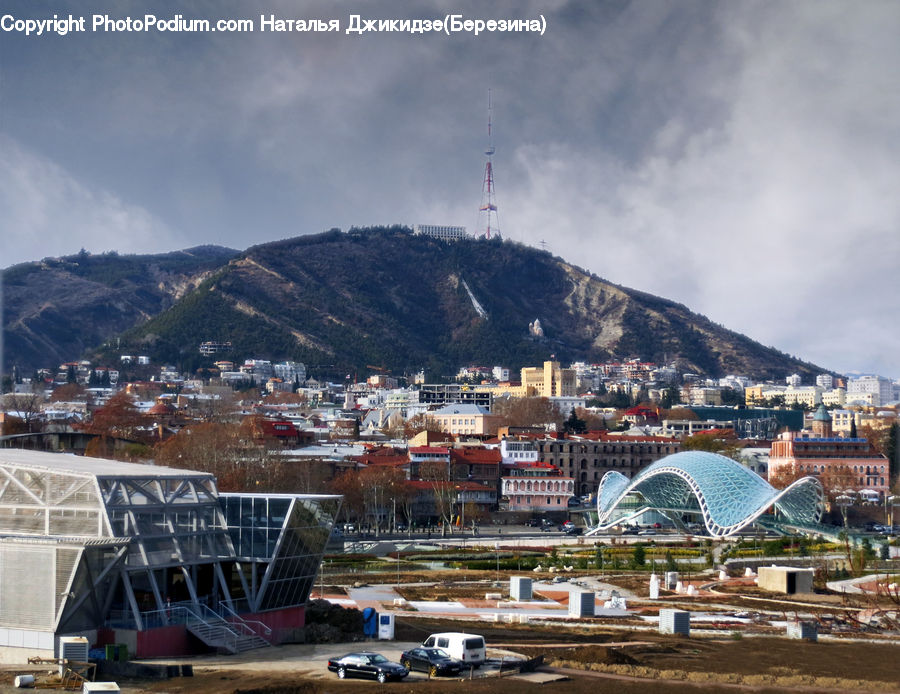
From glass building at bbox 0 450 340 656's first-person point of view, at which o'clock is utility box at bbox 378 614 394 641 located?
The utility box is roughly at 10 o'clock from the glass building.

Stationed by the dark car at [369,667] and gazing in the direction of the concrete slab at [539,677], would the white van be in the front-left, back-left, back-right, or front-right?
front-left

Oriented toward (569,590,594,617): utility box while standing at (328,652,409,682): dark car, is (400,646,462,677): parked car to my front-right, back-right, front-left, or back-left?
front-right

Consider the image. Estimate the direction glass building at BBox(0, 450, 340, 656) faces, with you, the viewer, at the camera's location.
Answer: facing the viewer and to the right of the viewer

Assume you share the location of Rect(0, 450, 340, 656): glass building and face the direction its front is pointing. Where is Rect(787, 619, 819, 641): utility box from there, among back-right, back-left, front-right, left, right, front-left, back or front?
front-left

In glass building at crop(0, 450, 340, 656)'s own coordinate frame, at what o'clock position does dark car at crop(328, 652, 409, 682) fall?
The dark car is roughly at 12 o'clock from the glass building.

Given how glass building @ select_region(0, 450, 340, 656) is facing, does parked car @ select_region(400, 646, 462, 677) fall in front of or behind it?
in front

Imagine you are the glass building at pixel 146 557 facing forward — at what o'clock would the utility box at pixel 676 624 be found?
The utility box is roughly at 10 o'clock from the glass building.

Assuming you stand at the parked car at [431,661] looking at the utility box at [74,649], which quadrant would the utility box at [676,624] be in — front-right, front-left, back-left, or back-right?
back-right

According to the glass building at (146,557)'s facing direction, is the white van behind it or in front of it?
in front

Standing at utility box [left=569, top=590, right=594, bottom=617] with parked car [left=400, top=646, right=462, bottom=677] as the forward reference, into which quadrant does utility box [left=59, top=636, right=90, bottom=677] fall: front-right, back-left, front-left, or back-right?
front-right
